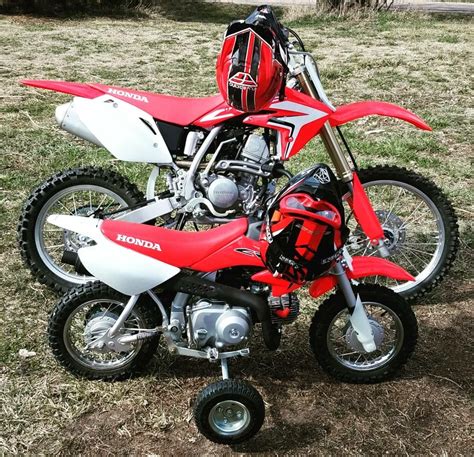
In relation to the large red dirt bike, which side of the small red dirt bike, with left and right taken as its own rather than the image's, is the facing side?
left

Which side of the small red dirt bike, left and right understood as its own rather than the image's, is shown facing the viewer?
right

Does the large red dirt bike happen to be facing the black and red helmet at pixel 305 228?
no

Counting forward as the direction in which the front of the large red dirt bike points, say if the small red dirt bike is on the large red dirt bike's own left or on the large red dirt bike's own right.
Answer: on the large red dirt bike's own right

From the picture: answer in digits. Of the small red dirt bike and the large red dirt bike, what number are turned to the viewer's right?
2

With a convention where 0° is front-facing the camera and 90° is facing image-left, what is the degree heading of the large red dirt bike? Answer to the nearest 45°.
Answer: approximately 270°

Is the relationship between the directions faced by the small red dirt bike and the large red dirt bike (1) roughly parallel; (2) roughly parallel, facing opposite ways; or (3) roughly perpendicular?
roughly parallel
